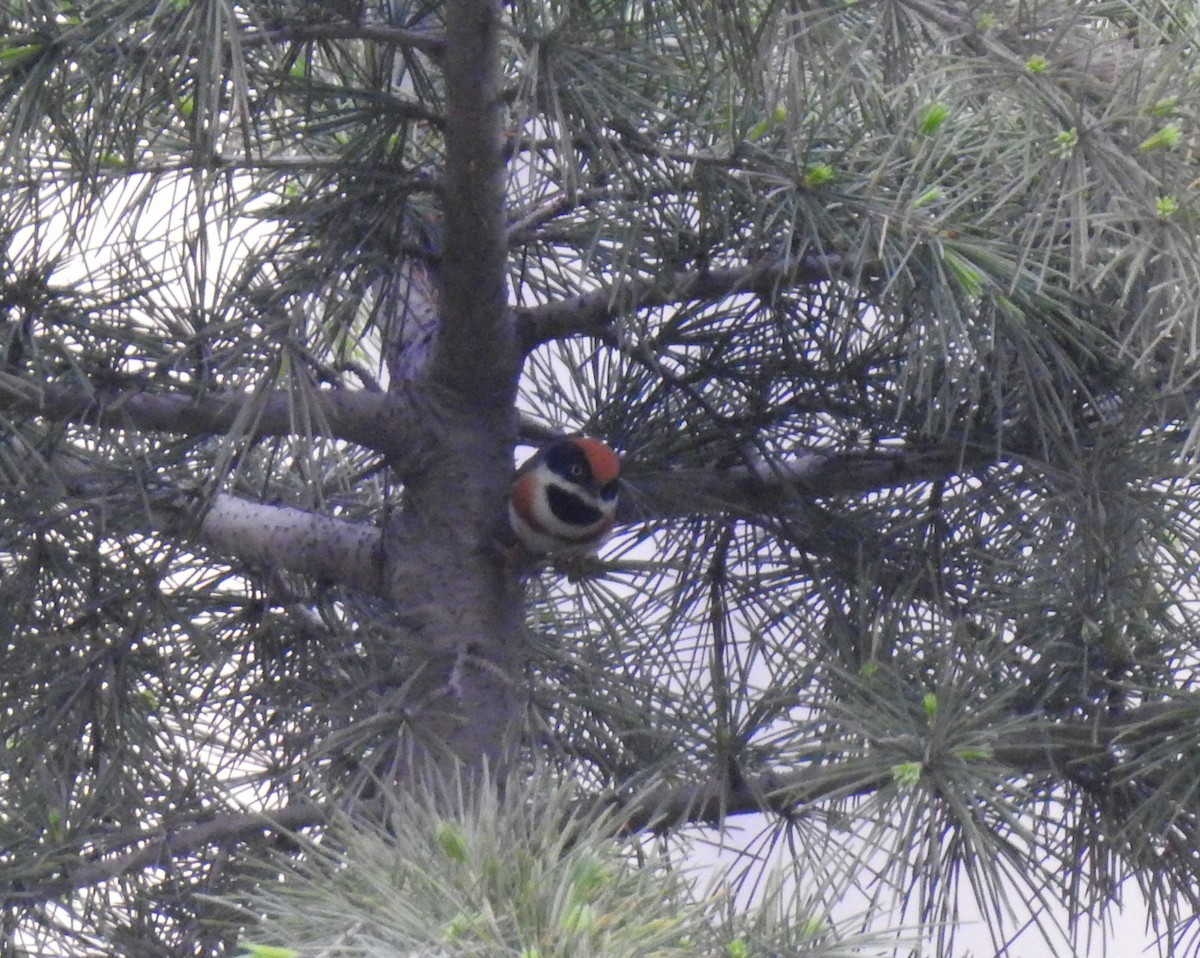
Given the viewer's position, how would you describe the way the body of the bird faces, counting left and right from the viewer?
facing the viewer and to the right of the viewer
